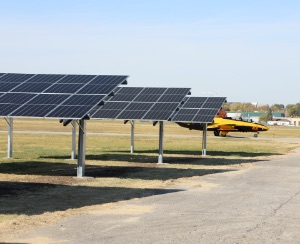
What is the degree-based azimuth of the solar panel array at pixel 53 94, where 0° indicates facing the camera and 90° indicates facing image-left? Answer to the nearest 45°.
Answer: approximately 45°

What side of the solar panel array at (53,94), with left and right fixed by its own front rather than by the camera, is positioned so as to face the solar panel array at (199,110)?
back

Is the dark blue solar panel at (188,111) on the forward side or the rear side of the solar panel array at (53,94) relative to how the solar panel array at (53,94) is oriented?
on the rear side

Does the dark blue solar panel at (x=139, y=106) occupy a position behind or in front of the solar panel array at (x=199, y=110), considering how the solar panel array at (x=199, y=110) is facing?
in front

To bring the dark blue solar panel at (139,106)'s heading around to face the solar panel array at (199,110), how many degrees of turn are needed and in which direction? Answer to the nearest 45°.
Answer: approximately 180°

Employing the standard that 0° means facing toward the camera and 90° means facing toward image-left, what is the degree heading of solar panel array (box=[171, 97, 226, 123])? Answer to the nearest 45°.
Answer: approximately 45°
